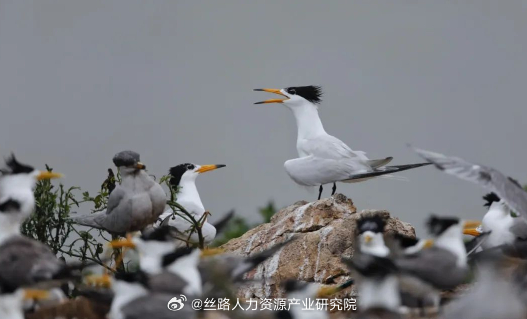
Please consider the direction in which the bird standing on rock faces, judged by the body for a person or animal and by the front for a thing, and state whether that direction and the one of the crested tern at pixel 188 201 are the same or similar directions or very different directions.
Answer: very different directions

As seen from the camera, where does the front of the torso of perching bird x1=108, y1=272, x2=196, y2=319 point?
to the viewer's left

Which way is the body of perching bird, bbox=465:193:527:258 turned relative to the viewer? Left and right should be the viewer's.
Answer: facing to the left of the viewer

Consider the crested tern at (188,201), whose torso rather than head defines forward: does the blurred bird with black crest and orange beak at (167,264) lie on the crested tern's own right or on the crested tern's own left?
on the crested tern's own right

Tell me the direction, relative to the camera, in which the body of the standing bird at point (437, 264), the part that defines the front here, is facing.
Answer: to the viewer's right

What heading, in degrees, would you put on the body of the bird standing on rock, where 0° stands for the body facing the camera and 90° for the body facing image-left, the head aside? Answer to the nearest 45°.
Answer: approximately 90°

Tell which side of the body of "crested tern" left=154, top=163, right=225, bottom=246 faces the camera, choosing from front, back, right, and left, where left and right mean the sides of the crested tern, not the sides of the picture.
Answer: right

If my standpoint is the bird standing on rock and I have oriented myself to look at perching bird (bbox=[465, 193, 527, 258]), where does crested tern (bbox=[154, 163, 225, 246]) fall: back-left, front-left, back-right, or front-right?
back-right

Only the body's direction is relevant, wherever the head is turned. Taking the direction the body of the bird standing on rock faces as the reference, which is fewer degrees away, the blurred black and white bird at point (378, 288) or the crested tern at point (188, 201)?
the crested tern

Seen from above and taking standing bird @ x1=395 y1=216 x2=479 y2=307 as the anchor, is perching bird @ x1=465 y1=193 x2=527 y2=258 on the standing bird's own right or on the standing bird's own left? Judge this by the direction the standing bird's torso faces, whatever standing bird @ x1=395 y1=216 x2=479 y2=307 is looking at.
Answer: on the standing bird's own left
